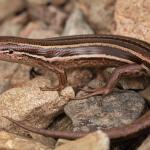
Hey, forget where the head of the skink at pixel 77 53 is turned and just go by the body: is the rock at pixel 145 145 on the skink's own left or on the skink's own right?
on the skink's own left

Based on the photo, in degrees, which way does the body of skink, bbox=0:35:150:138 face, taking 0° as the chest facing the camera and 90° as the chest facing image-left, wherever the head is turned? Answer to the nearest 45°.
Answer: approximately 90°

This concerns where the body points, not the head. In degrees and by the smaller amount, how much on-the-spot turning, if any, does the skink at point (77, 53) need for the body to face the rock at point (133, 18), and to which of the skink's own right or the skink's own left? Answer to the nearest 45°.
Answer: approximately 135° to the skink's own right

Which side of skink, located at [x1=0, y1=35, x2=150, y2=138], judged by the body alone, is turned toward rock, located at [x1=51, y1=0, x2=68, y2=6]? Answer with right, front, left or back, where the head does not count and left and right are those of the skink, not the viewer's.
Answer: right

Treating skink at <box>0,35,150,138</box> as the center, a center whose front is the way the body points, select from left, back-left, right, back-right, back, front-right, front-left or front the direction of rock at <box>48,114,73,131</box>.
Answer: left

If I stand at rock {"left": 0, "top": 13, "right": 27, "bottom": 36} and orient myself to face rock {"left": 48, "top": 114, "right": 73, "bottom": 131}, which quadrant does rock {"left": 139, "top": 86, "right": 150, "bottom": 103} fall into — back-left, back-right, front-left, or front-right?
front-left

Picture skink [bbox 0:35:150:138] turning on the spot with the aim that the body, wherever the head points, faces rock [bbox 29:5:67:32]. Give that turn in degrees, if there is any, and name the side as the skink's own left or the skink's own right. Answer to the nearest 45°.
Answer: approximately 90° to the skink's own right

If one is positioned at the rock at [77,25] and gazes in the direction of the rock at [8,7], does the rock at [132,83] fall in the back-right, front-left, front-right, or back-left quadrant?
back-left

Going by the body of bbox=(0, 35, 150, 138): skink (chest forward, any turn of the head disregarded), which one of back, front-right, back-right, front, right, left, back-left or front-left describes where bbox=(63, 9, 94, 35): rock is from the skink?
right

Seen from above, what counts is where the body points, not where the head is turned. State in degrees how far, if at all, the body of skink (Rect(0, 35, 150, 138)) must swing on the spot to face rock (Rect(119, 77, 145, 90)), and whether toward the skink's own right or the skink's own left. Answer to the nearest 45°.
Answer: approximately 180°

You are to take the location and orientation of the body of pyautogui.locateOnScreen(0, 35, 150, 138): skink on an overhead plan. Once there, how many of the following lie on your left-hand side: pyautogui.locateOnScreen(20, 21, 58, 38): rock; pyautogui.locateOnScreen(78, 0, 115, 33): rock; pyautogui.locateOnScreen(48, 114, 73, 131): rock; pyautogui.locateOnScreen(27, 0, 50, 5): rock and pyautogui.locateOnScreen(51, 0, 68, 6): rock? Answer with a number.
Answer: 1

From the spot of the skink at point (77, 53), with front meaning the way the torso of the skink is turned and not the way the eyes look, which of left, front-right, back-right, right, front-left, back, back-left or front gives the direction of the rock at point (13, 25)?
front-right

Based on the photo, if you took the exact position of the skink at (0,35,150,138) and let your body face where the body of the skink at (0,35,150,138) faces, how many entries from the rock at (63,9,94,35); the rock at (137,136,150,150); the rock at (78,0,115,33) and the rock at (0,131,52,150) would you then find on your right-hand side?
2
